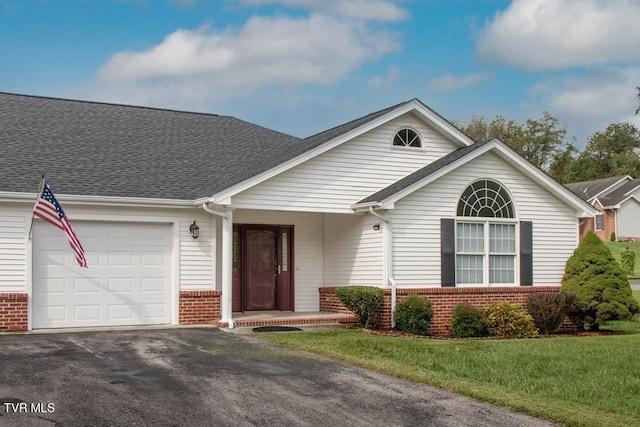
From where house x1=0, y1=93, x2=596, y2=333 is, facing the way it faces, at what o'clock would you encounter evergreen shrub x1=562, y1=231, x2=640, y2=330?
The evergreen shrub is roughly at 9 o'clock from the house.

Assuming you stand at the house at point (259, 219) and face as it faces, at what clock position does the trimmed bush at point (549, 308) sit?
The trimmed bush is roughly at 9 o'clock from the house.

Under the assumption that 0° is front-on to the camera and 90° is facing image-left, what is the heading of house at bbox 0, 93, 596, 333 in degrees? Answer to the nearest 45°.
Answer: approximately 0°

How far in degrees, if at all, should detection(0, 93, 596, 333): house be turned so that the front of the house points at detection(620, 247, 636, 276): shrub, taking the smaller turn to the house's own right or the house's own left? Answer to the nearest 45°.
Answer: approximately 135° to the house's own left

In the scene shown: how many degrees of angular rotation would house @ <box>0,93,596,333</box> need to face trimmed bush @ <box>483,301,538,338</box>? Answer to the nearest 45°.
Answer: approximately 90° to its left

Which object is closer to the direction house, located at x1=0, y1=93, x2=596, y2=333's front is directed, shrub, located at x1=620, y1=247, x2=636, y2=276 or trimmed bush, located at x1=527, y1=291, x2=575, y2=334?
the trimmed bush
